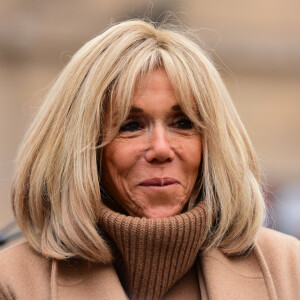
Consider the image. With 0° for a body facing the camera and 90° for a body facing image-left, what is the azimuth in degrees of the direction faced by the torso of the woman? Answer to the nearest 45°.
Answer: approximately 0°
